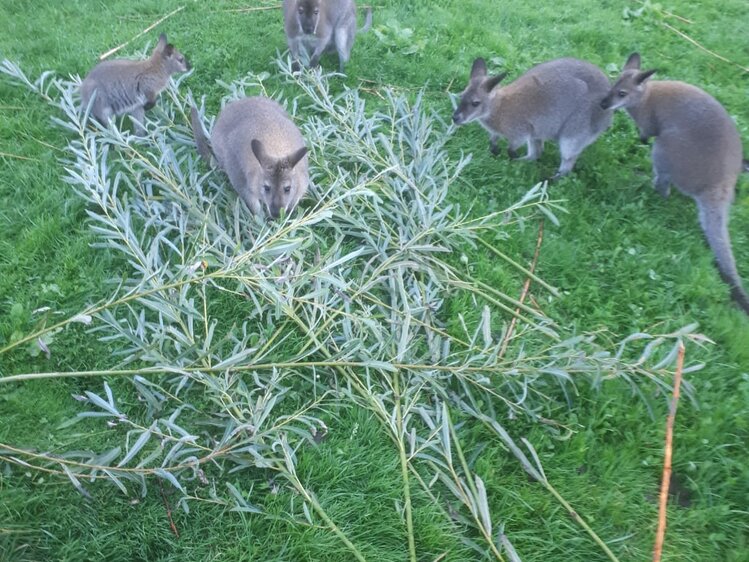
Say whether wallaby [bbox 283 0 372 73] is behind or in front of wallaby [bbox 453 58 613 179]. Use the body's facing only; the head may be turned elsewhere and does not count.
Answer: in front

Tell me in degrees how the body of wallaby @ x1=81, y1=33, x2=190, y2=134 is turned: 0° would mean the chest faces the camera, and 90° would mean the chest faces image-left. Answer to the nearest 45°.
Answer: approximately 270°

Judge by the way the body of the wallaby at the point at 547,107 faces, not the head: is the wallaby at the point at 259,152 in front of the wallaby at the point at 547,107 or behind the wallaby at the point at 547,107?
in front

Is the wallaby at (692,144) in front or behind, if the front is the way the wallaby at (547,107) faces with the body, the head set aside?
behind

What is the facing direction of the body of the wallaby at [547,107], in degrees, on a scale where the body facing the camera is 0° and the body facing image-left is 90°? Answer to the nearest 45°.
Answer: approximately 90°

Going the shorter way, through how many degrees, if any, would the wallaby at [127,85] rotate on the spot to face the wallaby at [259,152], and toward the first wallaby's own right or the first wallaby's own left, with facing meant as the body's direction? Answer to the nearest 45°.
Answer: approximately 45° to the first wallaby's own right
